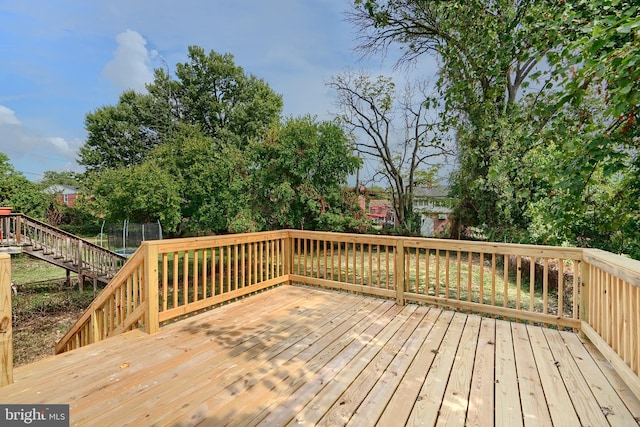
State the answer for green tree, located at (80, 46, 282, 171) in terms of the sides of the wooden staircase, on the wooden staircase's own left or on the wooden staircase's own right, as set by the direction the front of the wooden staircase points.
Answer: on the wooden staircase's own left

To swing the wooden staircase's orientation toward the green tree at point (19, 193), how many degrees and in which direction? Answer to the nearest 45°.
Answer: approximately 90° to its left

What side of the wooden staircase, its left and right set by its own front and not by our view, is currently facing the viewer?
right

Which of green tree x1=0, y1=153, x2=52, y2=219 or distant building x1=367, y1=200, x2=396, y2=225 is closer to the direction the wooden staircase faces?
the distant building
